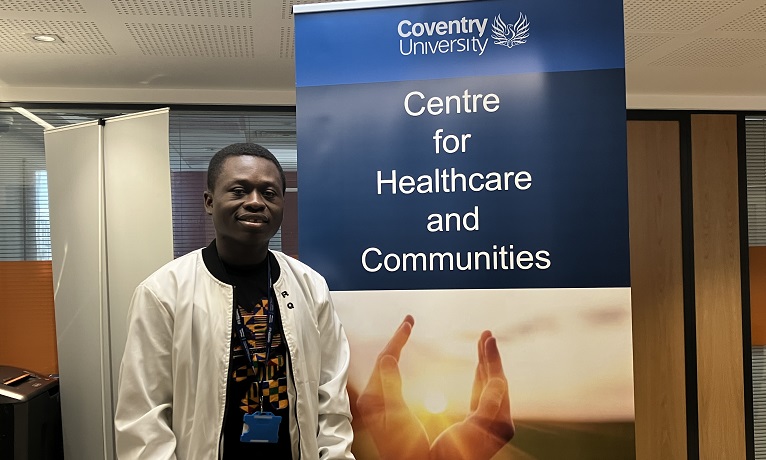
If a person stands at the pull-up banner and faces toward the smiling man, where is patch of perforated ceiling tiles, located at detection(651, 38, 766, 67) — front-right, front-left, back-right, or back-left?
back-right

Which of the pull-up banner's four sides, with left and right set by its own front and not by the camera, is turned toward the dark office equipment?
right

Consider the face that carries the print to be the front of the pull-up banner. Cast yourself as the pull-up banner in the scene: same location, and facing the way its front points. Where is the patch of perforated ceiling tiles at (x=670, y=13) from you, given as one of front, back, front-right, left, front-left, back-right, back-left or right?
back-left

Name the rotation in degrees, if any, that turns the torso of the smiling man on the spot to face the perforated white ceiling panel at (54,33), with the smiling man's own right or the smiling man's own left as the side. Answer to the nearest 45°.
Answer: approximately 180°

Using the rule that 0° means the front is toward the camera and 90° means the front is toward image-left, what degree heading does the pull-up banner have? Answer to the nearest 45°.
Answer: approximately 0°

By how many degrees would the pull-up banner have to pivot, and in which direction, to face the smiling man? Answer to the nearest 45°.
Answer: approximately 90° to its right
